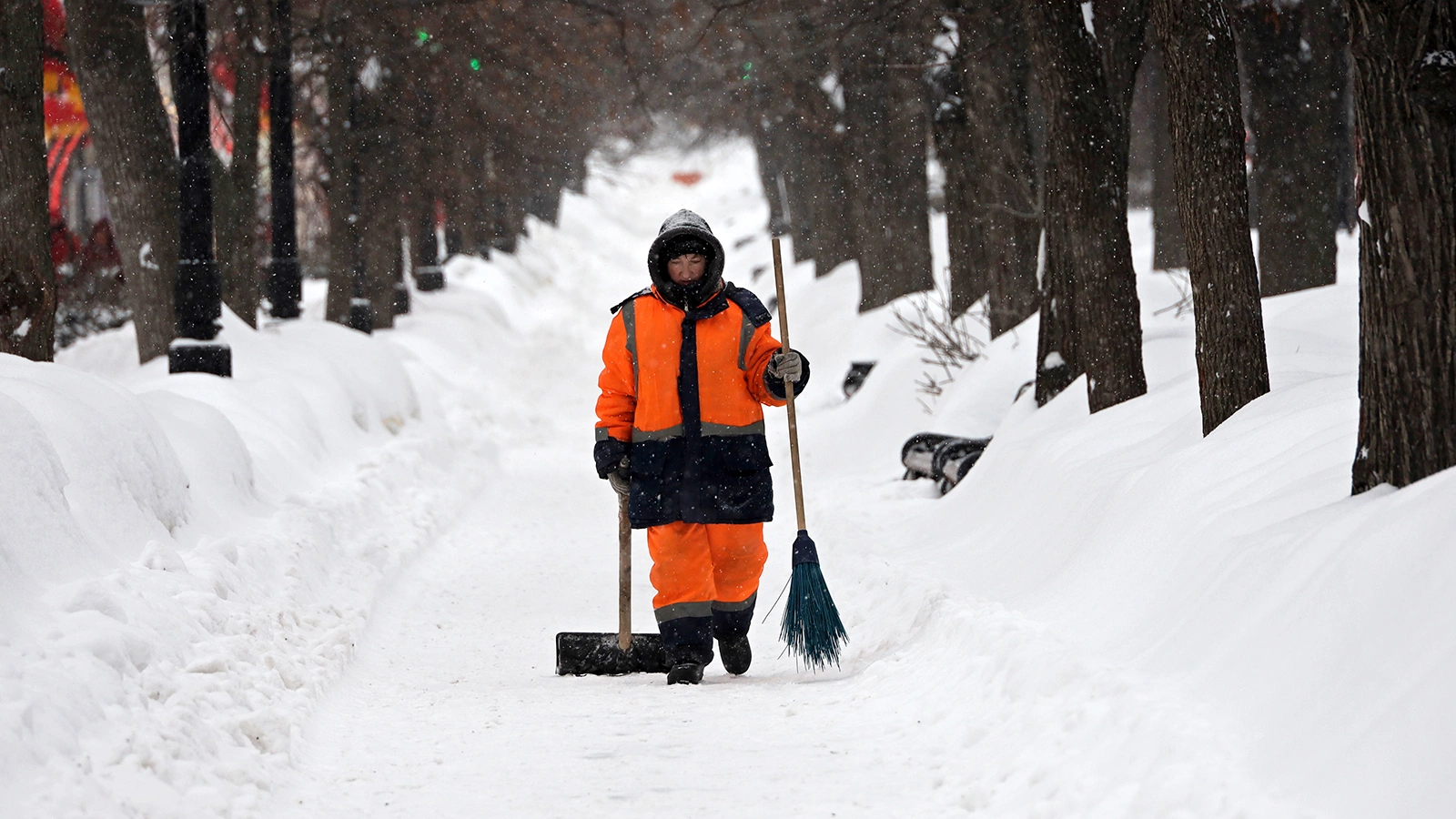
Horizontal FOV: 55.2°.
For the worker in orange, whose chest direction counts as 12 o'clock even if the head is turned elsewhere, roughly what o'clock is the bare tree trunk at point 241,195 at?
The bare tree trunk is roughly at 5 o'clock from the worker in orange.

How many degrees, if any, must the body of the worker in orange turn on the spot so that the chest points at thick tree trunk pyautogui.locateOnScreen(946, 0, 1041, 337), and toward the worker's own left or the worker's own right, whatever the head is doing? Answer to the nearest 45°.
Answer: approximately 135° to the worker's own left

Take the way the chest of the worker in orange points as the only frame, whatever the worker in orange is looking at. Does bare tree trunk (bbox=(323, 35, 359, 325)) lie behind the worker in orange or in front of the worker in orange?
behind

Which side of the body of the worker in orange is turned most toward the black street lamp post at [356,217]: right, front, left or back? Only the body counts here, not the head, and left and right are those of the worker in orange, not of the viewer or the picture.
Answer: back

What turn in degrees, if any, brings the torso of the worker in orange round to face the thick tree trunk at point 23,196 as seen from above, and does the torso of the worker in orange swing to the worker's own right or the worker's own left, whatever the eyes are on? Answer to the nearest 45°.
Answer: approximately 135° to the worker's own right

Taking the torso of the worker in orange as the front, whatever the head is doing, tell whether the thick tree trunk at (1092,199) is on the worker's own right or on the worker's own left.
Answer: on the worker's own left

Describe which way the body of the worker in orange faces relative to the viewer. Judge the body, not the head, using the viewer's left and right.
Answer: facing the viewer

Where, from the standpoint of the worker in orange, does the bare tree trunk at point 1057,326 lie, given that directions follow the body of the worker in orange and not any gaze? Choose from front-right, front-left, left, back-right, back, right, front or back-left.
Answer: back-left

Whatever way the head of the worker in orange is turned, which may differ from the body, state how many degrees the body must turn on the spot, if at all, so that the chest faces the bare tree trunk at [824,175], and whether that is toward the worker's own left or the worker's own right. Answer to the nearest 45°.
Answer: approximately 180°

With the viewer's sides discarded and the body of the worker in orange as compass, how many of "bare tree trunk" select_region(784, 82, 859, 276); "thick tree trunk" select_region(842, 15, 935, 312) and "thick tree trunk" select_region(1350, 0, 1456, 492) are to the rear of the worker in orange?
2

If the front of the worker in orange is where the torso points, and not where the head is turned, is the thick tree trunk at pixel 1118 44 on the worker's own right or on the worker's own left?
on the worker's own left

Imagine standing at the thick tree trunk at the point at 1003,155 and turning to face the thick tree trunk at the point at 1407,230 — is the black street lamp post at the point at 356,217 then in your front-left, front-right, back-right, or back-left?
back-right

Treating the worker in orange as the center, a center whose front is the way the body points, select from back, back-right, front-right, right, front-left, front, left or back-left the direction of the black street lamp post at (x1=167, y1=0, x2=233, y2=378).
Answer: back-right

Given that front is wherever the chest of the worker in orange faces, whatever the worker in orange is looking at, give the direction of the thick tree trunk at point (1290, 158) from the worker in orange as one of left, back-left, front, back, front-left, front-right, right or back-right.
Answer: back-left
